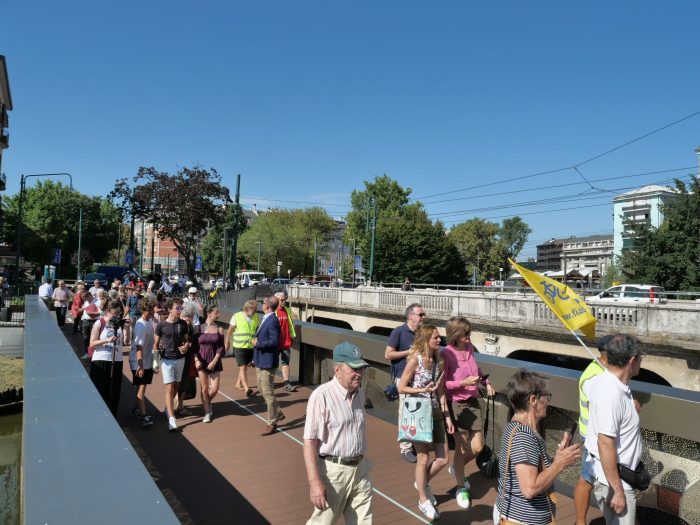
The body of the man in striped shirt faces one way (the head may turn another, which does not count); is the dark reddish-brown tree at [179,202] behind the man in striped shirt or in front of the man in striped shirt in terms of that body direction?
behind

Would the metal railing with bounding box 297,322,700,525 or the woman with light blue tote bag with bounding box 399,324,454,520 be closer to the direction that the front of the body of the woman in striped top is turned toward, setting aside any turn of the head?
the metal railing

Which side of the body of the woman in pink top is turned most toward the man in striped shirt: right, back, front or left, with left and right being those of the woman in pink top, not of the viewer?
right

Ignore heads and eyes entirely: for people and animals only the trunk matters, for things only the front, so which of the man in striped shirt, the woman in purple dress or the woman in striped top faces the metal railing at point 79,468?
the woman in purple dress

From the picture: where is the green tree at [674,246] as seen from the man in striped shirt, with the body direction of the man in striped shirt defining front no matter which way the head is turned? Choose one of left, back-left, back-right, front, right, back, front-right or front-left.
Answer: left

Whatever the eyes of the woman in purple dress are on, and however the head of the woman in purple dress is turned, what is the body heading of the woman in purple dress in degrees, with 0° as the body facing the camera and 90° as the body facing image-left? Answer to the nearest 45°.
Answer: approximately 0°

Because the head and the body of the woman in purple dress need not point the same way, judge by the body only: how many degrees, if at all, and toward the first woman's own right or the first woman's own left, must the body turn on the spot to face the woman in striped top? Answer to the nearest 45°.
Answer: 0° — they already face them

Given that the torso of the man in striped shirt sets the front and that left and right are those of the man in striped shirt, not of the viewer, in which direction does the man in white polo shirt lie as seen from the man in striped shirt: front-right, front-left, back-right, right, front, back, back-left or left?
front-left

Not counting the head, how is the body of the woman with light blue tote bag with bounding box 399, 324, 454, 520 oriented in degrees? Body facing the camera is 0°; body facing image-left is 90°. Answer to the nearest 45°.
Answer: approximately 315°

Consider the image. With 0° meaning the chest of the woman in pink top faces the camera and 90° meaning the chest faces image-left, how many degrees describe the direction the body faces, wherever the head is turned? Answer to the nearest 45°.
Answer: approximately 315°
